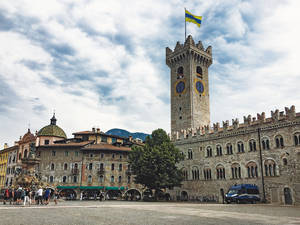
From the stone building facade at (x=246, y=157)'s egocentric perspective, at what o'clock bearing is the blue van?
The blue van is roughly at 11 o'clock from the stone building facade.

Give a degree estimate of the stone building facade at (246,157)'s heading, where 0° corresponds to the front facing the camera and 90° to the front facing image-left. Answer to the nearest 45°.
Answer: approximately 45°

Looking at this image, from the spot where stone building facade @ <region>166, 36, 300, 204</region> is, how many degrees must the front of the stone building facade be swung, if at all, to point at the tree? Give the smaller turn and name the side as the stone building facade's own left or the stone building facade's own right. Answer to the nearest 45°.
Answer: approximately 45° to the stone building facade's own right
